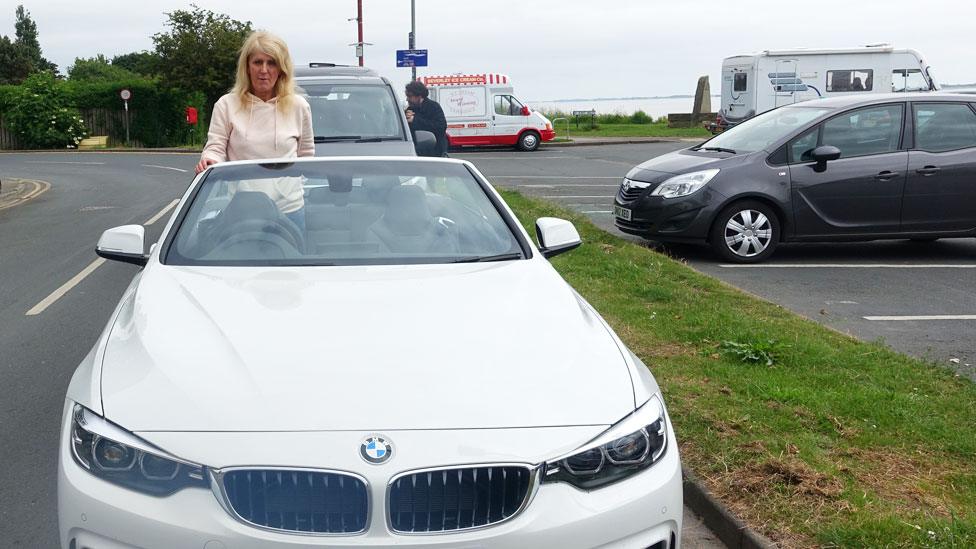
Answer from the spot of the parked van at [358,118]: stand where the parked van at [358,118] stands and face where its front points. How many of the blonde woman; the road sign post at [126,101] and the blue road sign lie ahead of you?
1

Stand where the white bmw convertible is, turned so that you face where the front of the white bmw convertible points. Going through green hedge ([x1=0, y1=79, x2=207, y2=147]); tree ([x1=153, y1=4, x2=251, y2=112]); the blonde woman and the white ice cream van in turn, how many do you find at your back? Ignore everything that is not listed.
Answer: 4

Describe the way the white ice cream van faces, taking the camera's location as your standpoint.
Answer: facing to the right of the viewer

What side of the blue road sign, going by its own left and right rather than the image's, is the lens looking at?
front

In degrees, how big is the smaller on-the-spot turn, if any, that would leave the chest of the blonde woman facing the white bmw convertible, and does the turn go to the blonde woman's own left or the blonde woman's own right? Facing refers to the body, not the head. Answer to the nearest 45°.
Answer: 0° — they already face it

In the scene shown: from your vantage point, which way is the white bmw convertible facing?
toward the camera

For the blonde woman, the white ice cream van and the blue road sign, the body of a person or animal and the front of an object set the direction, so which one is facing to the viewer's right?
the white ice cream van

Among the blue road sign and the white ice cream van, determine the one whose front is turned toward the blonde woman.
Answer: the blue road sign

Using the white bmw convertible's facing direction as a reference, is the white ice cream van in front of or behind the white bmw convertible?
behind

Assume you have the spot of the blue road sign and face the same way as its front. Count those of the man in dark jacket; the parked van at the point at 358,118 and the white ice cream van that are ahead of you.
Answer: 2

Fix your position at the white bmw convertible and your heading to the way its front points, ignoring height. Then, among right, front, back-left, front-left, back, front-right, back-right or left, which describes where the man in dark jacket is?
back

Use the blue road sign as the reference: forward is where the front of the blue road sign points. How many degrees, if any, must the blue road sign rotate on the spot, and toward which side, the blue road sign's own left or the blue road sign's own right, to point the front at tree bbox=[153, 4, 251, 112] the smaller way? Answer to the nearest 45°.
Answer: approximately 135° to the blue road sign's own right
